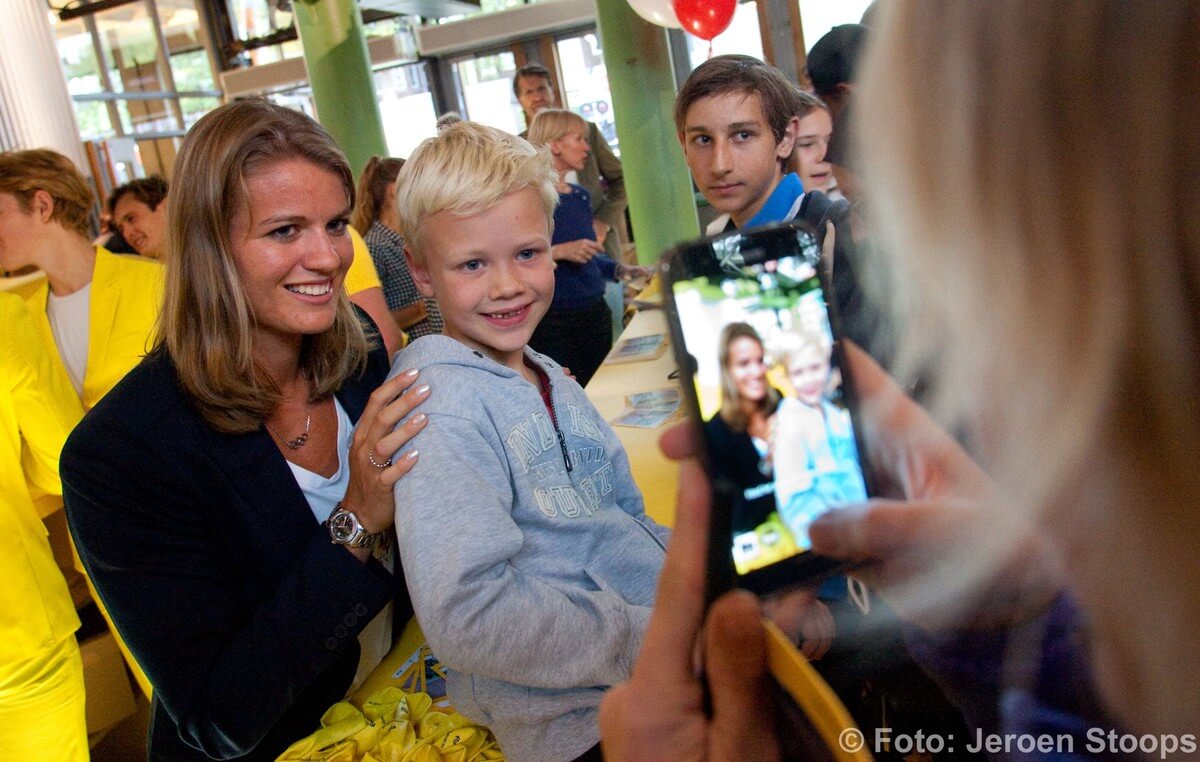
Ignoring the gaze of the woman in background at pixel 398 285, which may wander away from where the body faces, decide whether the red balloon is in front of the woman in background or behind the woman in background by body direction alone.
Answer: in front

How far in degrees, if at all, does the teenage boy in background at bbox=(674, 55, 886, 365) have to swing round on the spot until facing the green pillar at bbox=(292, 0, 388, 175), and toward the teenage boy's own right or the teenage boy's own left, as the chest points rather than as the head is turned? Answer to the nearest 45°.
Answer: approximately 90° to the teenage boy's own right

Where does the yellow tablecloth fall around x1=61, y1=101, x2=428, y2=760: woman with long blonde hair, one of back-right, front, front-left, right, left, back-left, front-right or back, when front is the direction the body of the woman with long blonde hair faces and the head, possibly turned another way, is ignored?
left

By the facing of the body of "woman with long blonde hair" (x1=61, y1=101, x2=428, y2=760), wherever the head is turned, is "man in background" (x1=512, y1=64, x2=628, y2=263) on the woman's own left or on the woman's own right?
on the woman's own left

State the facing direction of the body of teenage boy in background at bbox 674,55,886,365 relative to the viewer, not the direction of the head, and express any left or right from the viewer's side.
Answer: facing the viewer and to the left of the viewer

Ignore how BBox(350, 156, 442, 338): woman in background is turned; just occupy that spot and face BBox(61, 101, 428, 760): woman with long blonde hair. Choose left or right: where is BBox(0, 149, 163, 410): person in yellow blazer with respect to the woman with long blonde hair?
right
